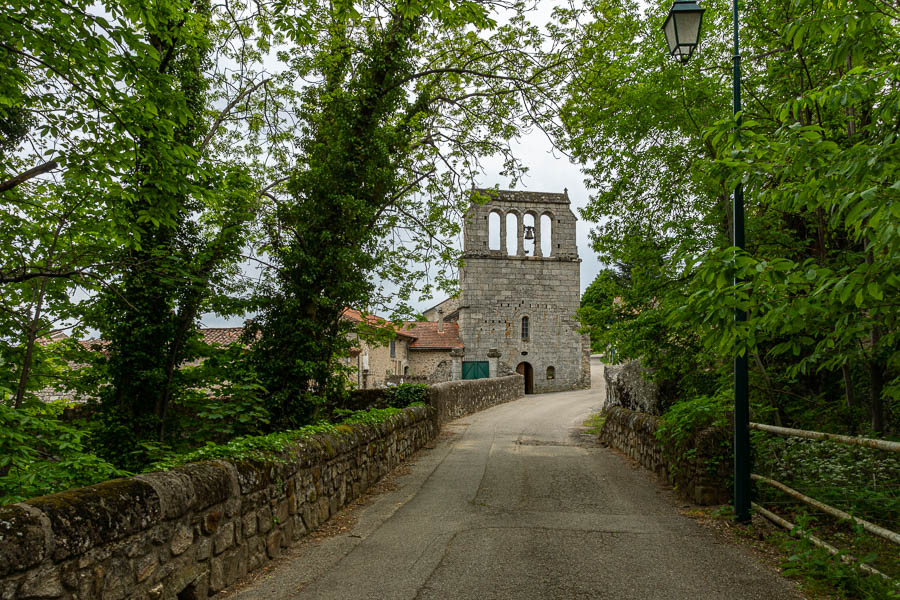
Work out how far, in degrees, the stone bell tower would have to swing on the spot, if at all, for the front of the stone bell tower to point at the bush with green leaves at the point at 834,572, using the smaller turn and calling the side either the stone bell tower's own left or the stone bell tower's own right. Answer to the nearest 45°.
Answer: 0° — it already faces it

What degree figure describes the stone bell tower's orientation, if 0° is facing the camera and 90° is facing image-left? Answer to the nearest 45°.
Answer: approximately 0°

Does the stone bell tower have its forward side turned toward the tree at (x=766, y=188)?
yes

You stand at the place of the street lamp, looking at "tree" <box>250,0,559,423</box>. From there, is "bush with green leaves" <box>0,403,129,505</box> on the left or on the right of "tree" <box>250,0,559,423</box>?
left

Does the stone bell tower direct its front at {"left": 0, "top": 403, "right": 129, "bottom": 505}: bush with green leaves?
yes

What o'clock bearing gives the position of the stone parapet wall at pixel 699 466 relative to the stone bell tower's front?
The stone parapet wall is roughly at 12 o'clock from the stone bell tower.

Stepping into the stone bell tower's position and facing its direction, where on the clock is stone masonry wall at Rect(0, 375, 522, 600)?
The stone masonry wall is roughly at 12 o'clock from the stone bell tower.
